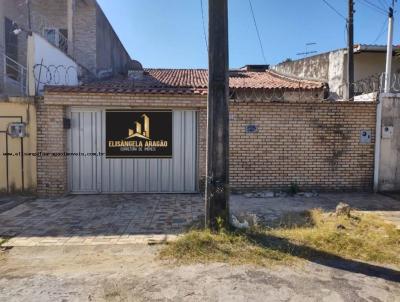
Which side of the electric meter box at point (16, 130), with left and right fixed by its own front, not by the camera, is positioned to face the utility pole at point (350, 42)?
left

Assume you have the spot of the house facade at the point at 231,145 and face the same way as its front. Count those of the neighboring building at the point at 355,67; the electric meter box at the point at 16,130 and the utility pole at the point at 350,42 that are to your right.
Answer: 1

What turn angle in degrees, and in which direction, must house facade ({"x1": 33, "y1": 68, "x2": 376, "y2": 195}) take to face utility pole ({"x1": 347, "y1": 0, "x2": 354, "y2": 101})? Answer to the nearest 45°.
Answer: approximately 135° to its left

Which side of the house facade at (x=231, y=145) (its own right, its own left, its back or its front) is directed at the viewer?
front

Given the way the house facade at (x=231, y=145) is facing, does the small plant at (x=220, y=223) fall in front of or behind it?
in front

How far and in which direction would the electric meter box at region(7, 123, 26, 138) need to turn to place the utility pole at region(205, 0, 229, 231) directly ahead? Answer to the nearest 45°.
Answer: approximately 45° to its left

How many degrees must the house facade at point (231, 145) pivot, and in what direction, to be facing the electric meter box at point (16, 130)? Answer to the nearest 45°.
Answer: approximately 90° to its right

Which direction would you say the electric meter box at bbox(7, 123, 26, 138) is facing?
toward the camera

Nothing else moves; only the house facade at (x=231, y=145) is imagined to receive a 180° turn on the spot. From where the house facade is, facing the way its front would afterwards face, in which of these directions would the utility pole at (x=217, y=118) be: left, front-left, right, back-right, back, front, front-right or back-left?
back

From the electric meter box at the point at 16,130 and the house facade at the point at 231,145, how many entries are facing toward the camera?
2

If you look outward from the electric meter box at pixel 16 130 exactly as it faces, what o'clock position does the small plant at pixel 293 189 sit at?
The small plant is roughly at 10 o'clock from the electric meter box.

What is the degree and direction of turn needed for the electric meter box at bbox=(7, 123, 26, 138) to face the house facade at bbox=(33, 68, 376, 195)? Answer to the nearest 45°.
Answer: approximately 45° to its left

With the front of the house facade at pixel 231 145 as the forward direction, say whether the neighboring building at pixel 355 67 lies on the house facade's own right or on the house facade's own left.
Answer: on the house facade's own left
